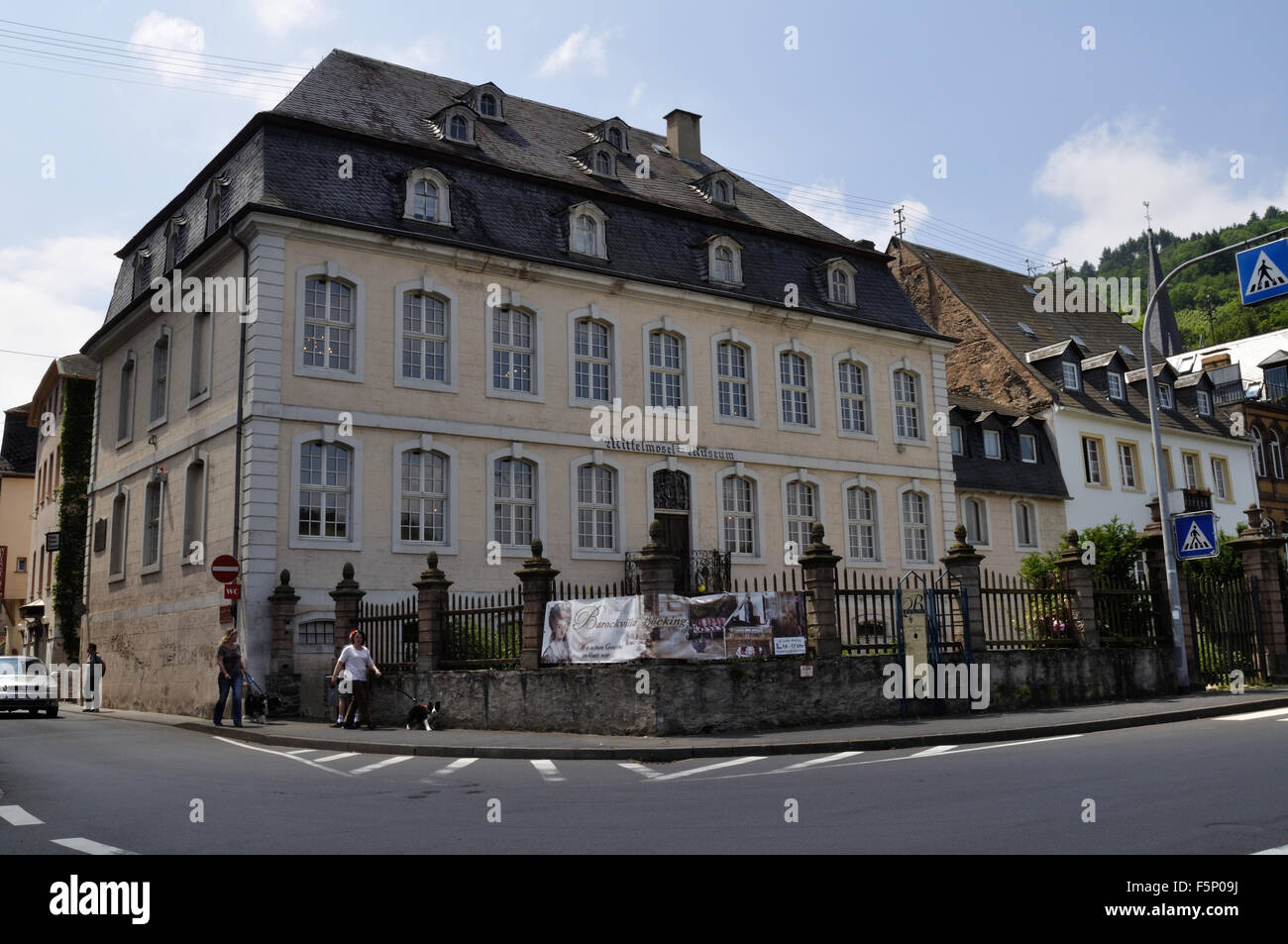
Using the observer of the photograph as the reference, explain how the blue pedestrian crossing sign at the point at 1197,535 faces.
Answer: facing the viewer

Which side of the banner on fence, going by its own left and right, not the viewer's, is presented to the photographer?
front

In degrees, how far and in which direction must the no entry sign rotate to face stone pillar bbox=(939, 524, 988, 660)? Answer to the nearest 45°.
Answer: approximately 45° to its left

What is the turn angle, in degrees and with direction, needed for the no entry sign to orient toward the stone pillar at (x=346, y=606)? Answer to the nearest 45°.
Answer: approximately 90° to its left

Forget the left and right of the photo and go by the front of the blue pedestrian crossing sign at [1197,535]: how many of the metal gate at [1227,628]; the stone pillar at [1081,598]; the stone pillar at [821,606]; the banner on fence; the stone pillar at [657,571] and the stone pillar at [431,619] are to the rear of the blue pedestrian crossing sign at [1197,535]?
1

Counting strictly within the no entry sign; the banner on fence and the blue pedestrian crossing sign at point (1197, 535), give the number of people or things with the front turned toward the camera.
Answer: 3

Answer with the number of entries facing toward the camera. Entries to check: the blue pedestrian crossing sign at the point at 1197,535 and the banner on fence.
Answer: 2

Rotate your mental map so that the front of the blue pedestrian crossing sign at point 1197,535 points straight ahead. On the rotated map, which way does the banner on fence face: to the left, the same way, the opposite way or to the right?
the same way

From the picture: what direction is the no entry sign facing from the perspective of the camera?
toward the camera

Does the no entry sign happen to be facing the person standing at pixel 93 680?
no

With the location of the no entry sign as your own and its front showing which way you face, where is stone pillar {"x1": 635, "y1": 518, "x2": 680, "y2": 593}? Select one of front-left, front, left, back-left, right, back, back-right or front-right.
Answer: front-left

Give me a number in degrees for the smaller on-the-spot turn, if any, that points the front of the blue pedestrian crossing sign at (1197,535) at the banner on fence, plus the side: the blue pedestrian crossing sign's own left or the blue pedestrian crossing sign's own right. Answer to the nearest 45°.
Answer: approximately 45° to the blue pedestrian crossing sign's own right

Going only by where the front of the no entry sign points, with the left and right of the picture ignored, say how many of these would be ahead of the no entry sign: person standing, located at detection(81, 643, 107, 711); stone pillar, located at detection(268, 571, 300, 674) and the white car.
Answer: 0

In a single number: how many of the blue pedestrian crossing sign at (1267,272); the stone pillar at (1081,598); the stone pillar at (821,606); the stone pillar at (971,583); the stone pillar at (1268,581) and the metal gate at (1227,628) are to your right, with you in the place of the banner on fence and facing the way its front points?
0

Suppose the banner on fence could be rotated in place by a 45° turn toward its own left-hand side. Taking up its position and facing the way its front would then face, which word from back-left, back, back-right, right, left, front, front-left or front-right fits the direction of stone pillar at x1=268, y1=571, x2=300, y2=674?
back

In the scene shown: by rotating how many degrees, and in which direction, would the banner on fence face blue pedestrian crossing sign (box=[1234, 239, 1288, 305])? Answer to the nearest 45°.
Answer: approximately 90° to its left

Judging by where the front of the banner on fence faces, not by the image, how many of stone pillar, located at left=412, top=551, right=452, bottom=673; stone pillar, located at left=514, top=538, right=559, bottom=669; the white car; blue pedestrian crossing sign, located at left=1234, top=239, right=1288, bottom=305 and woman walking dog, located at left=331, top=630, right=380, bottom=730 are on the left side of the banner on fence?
1

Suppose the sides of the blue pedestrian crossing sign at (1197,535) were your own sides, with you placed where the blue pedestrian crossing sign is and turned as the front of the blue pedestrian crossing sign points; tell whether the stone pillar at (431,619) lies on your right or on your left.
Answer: on your right

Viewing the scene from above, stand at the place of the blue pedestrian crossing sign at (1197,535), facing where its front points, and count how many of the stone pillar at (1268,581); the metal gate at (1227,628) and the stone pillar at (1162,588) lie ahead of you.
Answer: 0

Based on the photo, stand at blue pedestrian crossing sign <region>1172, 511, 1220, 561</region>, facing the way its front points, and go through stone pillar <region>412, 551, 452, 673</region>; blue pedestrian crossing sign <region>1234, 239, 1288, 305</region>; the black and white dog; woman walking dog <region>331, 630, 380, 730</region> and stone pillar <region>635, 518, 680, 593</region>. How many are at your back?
0
